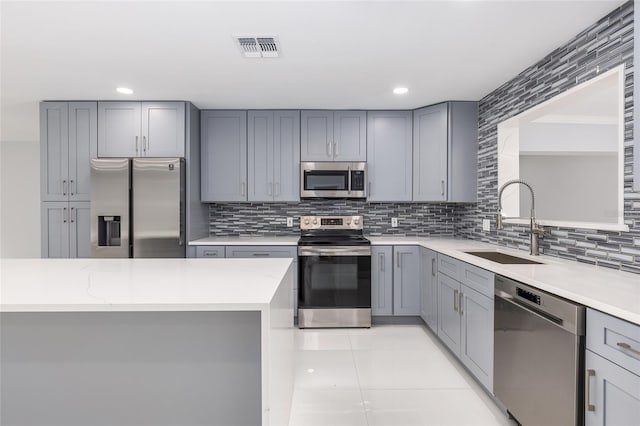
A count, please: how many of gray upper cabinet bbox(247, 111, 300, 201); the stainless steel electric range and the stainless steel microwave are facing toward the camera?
3

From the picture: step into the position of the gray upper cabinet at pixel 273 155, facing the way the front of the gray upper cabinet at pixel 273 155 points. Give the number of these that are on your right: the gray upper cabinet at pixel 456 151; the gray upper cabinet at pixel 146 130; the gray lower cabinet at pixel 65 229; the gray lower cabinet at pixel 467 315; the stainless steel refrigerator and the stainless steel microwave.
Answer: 3

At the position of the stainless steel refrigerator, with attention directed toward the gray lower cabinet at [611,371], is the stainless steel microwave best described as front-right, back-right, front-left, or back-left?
front-left

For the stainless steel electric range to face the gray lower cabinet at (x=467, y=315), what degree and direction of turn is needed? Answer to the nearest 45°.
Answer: approximately 45° to its left

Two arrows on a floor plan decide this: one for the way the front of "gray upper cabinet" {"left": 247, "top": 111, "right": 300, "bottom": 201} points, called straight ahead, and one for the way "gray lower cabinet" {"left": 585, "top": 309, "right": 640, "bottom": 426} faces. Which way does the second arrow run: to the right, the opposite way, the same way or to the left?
to the right

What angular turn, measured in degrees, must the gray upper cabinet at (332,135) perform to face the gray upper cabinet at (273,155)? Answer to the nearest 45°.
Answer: approximately 90° to its right

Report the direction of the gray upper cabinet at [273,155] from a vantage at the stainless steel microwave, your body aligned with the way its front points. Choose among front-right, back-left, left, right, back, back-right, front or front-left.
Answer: right

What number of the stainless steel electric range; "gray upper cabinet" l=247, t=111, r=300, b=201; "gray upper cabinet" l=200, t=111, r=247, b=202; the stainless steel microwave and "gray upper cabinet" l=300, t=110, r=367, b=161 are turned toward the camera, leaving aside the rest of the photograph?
5

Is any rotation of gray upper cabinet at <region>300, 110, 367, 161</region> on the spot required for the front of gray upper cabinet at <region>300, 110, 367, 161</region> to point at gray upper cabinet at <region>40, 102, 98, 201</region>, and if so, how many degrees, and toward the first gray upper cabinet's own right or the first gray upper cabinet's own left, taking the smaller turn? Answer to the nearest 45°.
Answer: approximately 90° to the first gray upper cabinet's own right

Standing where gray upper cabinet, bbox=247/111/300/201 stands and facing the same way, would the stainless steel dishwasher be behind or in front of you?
in front

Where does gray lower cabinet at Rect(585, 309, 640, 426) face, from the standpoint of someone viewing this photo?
facing the viewer and to the left of the viewer

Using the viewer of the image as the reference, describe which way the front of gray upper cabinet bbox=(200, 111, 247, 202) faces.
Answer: facing the viewer

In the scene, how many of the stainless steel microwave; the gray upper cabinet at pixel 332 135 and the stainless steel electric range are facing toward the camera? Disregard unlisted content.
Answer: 3

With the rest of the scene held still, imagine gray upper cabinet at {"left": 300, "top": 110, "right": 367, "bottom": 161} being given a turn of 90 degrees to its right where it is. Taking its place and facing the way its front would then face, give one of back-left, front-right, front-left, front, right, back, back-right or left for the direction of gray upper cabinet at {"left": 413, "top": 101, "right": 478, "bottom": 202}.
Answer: back

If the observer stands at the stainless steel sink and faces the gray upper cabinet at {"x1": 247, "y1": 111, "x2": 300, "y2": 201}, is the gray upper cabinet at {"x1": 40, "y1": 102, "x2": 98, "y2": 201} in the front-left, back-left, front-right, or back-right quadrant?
front-left

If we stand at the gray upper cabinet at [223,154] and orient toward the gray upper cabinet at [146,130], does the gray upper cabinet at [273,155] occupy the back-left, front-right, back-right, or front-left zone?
back-left

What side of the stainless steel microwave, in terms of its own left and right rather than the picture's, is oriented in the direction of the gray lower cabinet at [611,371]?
front
